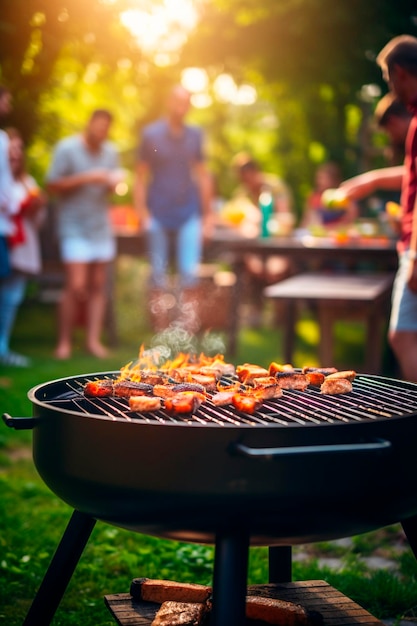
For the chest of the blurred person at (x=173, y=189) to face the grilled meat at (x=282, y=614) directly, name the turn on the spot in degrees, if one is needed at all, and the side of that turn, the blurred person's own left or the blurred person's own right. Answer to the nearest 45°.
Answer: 0° — they already face it

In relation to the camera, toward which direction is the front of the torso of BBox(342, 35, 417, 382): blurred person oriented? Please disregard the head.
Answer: to the viewer's left

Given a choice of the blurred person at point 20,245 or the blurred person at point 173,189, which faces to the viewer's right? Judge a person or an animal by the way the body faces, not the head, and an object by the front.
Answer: the blurred person at point 20,245

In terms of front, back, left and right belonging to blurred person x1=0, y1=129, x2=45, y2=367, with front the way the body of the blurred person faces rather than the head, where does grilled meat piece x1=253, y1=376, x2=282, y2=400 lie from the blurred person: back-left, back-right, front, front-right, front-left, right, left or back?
right

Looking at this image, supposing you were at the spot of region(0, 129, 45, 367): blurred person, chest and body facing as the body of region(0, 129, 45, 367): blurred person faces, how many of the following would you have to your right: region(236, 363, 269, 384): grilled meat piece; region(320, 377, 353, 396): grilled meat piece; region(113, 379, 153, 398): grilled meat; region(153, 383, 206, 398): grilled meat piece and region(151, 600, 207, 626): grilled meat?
5

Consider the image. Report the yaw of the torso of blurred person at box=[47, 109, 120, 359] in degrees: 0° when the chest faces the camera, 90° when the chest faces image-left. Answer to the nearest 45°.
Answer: approximately 315°

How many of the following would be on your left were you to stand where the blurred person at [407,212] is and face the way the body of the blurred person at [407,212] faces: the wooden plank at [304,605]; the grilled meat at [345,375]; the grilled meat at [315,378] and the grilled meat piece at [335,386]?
4

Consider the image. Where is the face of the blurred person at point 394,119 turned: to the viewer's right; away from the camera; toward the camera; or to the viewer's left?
to the viewer's left

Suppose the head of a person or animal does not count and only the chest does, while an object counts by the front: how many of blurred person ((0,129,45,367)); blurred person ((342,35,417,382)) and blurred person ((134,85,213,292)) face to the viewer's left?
1

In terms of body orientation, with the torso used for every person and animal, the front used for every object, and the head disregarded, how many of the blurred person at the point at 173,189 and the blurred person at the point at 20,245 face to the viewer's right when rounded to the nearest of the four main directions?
1

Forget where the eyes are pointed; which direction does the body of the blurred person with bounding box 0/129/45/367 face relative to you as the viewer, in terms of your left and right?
facing to the right of the viewer

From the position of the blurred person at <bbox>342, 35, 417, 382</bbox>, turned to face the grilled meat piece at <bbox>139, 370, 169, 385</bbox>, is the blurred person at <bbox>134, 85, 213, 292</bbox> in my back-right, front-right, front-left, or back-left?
back-right

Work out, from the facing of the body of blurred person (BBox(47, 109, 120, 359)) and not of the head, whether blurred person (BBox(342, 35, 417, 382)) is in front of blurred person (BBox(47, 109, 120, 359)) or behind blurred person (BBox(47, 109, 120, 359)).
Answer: in front
